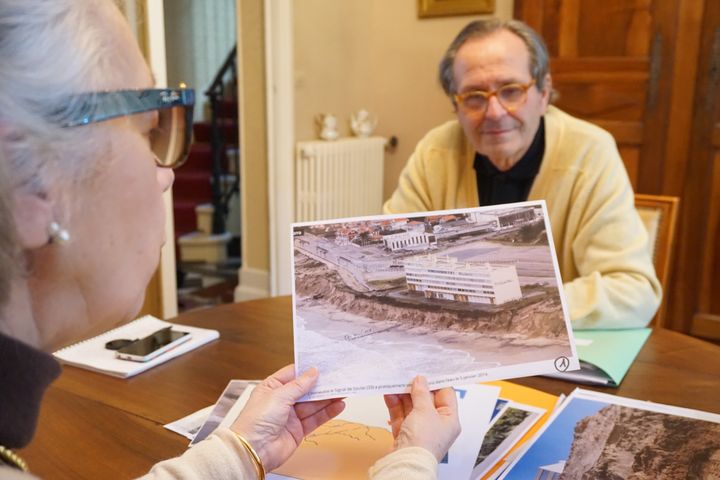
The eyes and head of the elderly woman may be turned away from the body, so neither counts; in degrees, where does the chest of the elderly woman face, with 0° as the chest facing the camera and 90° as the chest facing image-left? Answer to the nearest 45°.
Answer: approximately 225°

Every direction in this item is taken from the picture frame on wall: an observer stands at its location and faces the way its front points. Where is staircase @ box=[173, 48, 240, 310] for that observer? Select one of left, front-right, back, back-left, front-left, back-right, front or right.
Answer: back-right

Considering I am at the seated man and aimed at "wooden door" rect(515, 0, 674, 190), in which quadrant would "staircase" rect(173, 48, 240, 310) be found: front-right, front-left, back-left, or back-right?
front-left

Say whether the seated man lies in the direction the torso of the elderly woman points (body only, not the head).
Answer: yes

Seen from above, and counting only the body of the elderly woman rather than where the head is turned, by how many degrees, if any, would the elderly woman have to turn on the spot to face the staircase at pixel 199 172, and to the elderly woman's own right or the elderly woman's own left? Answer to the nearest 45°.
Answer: approximately 45° to the elderly woman's own left

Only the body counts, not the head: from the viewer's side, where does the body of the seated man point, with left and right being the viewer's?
facing the viewer

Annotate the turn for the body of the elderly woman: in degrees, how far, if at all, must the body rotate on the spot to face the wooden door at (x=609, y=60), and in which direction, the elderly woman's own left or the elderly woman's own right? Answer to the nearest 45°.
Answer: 0° — they already face it

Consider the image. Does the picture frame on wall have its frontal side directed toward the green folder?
yes

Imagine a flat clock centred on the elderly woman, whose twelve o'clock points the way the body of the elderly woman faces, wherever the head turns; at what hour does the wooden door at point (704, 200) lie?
The wooden door is roughly at 12 o'clock from the elderly woman.

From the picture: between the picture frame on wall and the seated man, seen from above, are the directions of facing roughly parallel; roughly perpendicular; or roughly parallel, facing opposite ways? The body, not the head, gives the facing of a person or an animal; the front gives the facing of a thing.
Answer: roughly parallel

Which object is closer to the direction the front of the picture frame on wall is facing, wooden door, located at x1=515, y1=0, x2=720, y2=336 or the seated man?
the seated man

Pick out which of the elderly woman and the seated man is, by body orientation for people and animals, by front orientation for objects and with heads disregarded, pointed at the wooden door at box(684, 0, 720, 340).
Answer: the elderly woman

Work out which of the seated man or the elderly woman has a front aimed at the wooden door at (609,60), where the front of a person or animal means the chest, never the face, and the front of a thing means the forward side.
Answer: the elderly woman

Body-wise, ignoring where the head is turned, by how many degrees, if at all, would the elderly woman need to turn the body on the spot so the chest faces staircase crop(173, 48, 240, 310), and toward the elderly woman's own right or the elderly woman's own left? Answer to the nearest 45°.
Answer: approximately 45° to the elderly woman's own left

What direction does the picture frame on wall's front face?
toward the camera
